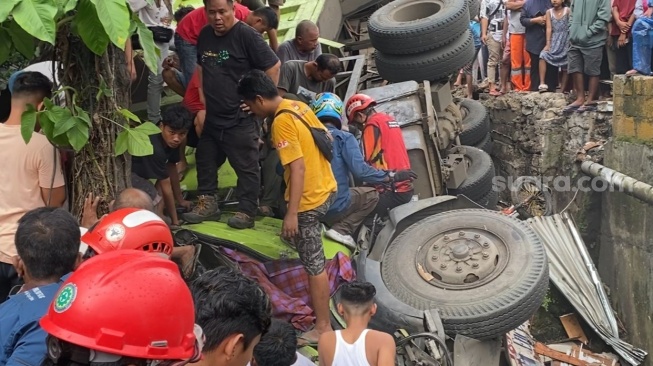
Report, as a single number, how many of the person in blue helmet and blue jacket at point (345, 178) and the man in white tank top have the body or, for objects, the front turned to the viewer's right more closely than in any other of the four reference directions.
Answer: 1

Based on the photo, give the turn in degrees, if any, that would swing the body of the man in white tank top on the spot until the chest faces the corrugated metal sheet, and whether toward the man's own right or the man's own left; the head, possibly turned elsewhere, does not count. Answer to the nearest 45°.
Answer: approximately 45° to the man's own right

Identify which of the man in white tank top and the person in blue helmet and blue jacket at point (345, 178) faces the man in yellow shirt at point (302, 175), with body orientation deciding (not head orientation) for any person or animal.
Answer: the man in white tank top

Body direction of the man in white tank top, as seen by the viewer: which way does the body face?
away from the camera

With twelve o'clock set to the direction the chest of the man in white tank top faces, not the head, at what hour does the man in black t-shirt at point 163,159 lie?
The man in black t-shirt is roughly at 11 o'clock from the man in white tank top.

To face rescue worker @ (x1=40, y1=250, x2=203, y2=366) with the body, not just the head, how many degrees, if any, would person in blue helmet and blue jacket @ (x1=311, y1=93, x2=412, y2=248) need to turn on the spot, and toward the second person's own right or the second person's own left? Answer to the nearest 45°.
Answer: approximately 90° to the second person's own right

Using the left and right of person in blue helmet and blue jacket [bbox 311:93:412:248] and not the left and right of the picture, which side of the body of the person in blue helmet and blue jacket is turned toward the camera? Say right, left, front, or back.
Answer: right

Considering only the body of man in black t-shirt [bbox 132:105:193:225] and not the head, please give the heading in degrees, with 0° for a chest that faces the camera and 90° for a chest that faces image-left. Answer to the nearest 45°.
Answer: approximately 315°

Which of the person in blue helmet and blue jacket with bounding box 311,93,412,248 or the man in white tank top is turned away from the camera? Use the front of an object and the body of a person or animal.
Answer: the man in white tank top

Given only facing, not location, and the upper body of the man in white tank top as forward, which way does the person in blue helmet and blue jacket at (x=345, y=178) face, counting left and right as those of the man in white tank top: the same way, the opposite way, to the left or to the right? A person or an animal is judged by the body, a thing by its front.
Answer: to the right

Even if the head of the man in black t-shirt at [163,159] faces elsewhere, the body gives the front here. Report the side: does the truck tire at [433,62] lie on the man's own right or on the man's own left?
on the man's own left
